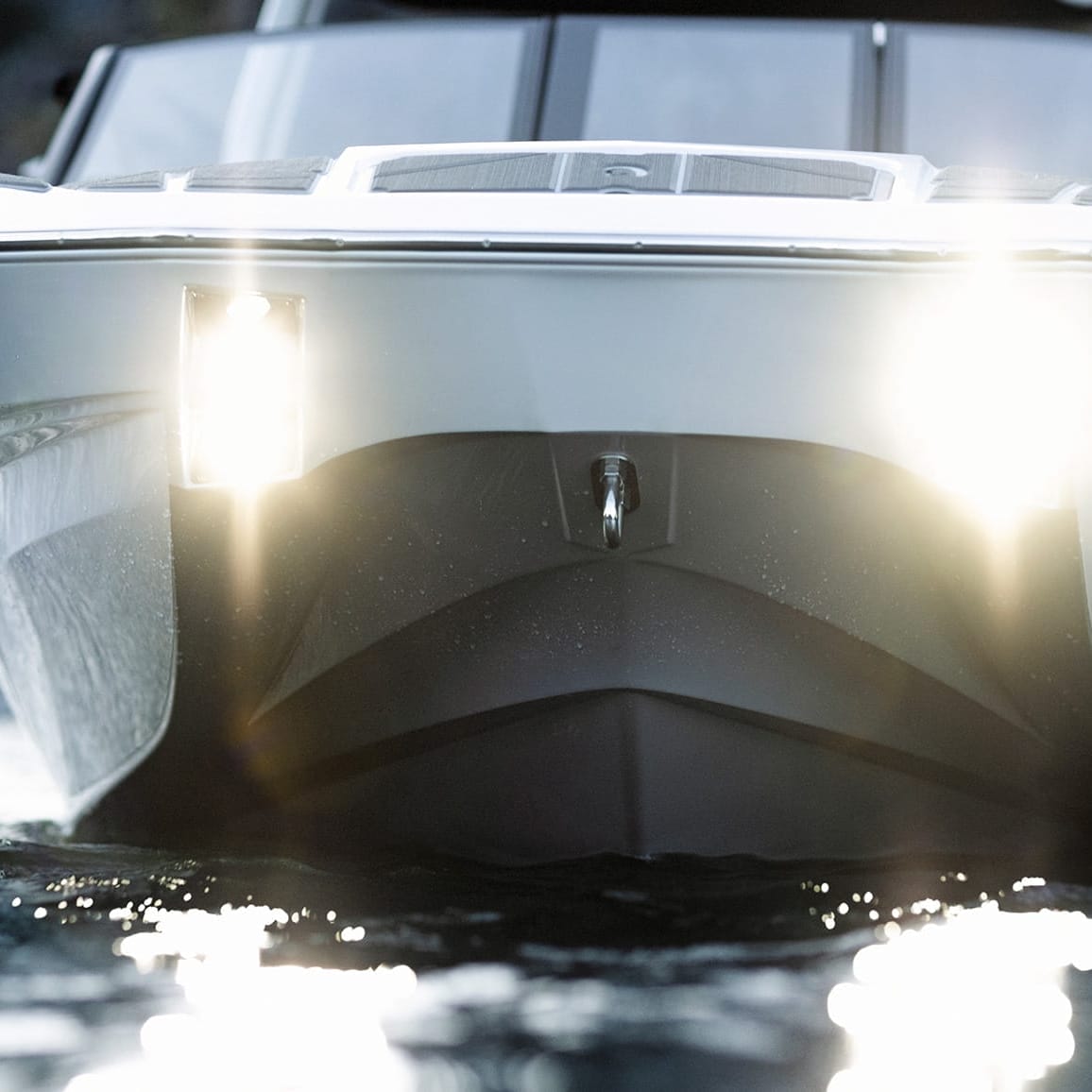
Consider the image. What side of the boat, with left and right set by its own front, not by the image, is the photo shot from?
front
